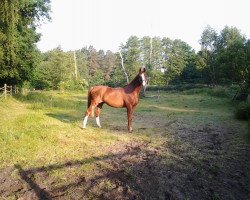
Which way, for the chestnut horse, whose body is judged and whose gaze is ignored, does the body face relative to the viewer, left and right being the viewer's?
facing to the right of the viewer

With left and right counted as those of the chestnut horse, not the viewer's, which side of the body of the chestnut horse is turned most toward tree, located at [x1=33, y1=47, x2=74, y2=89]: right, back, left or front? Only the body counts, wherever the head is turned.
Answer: left

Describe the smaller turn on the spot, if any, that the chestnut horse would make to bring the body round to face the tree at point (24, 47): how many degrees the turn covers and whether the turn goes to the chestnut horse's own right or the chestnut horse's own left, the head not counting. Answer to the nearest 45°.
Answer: approximately 135° to the chestnut horse's own left

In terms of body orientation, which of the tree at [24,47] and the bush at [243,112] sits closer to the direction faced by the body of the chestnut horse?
the bush

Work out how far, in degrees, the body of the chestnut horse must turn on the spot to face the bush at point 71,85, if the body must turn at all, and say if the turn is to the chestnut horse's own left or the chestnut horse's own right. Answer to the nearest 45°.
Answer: approximately 90° to the chestnut horse's own left

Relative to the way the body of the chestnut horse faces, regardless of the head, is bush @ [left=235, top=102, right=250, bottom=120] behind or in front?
in front
